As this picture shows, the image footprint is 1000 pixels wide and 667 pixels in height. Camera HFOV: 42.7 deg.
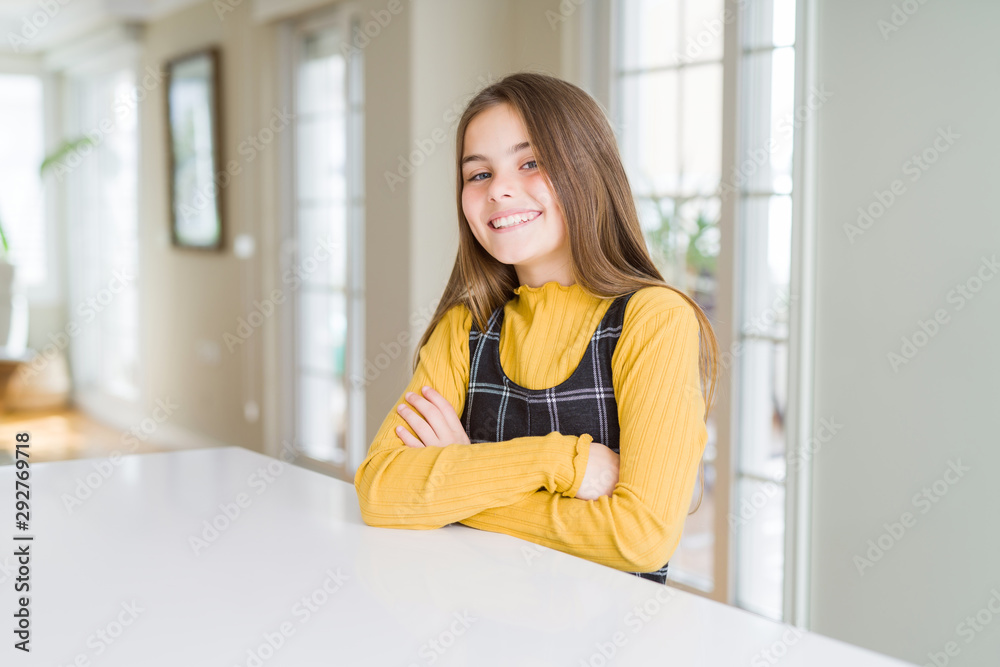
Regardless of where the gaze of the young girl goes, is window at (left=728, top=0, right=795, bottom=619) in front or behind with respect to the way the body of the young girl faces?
behind

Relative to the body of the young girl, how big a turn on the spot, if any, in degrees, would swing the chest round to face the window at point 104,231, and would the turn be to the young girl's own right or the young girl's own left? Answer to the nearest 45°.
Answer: approximately 90° to the young girl's own right

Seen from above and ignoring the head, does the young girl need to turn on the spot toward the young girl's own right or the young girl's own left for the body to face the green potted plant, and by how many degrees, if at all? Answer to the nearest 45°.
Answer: approximately 90° to the young girl's own right

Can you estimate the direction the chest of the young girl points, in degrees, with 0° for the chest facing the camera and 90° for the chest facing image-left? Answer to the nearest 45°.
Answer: approximately 45°

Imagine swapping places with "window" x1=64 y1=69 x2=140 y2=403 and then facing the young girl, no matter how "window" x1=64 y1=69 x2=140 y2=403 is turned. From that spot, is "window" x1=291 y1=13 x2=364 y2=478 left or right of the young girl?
left

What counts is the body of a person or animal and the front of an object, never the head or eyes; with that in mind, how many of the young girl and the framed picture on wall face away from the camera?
0
